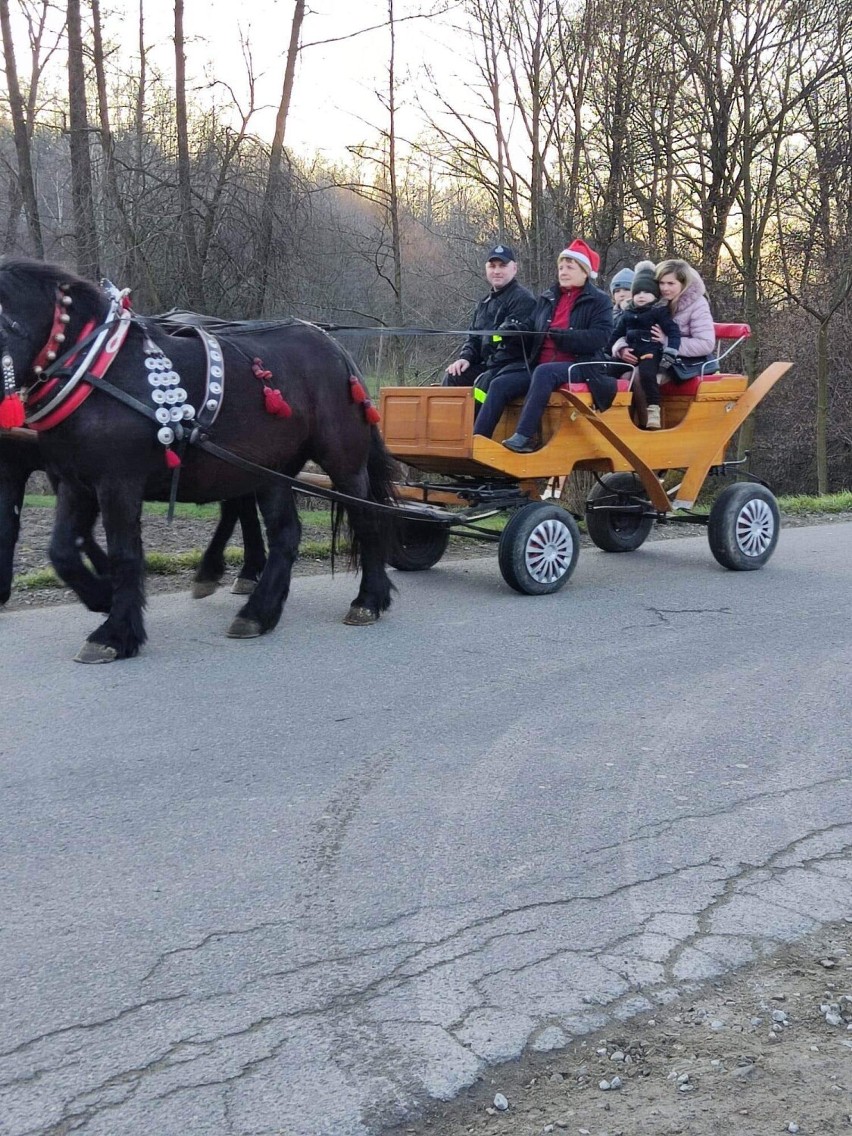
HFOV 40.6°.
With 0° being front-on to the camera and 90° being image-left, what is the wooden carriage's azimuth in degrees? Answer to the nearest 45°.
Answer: approximately 45°

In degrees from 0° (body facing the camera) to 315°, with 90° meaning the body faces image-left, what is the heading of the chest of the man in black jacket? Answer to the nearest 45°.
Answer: approximately 45°

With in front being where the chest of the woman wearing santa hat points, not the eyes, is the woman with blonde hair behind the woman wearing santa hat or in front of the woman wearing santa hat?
behind

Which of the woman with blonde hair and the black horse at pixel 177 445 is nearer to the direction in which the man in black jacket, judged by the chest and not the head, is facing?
the black horse

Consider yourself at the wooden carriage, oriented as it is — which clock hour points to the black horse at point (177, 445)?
The black horse is roughly at 12 o'clock from the wooden carriage.

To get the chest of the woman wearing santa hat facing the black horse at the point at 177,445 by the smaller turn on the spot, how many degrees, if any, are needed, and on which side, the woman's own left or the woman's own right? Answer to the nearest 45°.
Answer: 0° — they already face it

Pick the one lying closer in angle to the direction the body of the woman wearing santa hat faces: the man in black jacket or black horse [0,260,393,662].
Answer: the black horse
